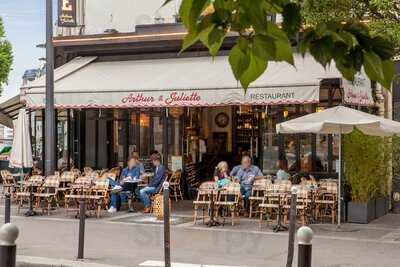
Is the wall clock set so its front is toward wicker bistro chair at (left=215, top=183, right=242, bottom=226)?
yes

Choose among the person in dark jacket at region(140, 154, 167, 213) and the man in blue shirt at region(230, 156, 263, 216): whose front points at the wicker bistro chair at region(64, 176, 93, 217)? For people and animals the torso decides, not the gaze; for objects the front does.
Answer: the person in dark jacket

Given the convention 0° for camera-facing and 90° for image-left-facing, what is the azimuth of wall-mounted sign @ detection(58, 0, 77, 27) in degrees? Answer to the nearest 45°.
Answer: approximately 0°

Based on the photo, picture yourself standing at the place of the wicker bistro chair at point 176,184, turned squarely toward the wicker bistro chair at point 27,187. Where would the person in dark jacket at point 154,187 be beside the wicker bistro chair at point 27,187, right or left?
left

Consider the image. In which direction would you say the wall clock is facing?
toward the camera

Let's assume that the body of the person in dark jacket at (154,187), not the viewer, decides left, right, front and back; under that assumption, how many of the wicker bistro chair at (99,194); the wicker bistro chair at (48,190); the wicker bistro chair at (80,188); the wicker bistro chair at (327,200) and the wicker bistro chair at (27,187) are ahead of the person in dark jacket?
4

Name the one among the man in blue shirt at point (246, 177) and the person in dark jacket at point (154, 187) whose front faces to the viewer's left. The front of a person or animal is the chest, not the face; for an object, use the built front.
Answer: the person in dark jacket

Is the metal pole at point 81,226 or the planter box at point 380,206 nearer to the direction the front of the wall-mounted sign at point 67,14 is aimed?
the metal pole

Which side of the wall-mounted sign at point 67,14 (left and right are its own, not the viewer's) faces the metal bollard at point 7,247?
front

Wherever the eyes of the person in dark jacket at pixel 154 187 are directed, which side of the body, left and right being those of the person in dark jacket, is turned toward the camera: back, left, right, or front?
left

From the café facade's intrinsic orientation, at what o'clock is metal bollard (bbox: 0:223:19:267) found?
The metal bollard is roughly at 12 o'clock from the café facade.

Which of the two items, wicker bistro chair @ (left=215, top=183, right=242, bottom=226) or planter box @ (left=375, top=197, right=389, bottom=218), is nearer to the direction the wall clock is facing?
the wicker bistro chair

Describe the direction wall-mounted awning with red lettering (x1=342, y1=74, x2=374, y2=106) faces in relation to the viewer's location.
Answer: facing the viewer
